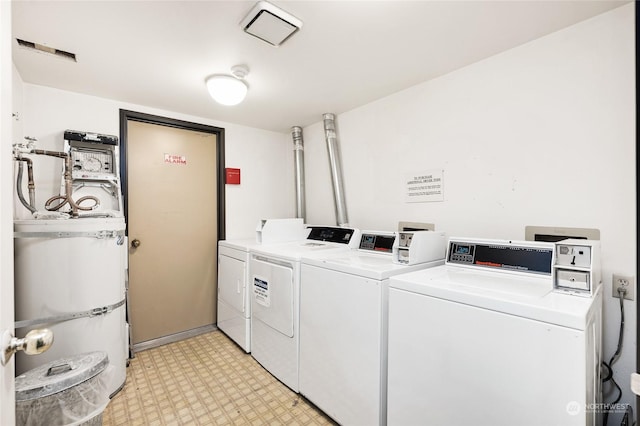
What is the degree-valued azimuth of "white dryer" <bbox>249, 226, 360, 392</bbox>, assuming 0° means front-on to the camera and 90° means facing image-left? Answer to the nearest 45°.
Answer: approximately 45°

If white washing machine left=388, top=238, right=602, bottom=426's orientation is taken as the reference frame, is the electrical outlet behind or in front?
behind

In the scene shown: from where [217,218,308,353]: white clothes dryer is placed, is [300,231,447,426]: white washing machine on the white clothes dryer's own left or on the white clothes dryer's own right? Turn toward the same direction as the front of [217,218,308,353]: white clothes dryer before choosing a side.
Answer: on the white clothes dryer's own left

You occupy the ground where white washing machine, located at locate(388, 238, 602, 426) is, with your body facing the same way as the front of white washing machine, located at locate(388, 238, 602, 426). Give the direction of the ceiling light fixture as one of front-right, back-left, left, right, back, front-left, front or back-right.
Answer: front-right

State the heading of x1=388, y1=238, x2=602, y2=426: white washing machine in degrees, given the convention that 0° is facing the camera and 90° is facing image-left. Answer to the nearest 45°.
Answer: approximately 45°
